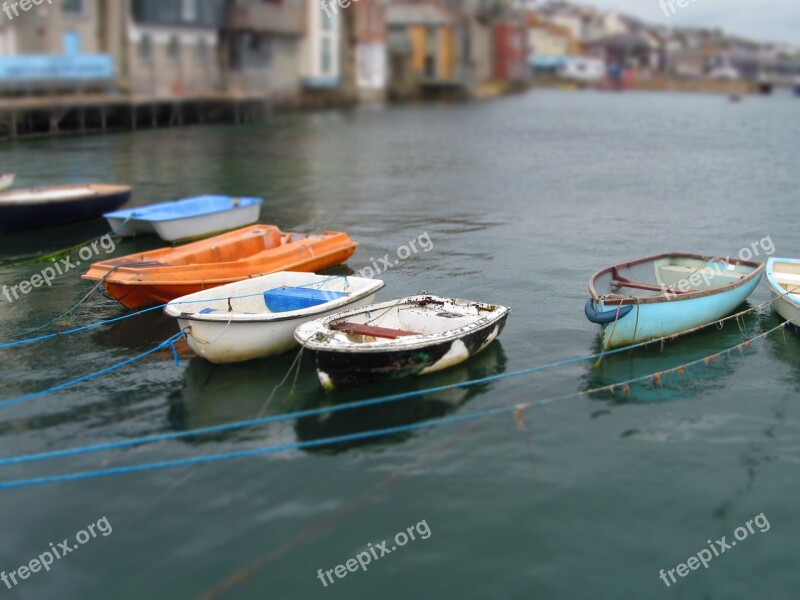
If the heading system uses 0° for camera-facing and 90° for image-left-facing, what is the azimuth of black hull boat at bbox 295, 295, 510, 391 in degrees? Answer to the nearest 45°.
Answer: approximately 45°

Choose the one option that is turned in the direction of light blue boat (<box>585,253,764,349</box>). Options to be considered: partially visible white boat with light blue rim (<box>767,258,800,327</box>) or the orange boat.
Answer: the partially visible white boat with light blue rim

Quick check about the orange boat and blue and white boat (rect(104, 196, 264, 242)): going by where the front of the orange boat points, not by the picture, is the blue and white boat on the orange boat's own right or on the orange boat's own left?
on the orange boat's own right

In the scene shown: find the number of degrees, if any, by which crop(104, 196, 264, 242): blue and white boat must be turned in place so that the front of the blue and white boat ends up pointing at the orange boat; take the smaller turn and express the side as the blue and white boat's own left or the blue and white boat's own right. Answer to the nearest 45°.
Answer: approximately 45° to the blue and white boat's own left

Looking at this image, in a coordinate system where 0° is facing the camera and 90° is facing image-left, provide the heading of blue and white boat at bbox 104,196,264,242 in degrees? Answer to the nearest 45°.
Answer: approximately 45°

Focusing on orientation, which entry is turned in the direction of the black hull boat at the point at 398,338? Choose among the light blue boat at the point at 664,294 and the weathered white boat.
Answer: the light blue boat

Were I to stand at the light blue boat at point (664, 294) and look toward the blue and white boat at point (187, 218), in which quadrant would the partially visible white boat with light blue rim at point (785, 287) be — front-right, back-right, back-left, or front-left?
back-right

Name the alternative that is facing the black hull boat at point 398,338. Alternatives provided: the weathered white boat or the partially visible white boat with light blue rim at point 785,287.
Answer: the partially visible white boat with light blue rim

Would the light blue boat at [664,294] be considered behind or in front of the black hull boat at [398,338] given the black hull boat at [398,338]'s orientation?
behind

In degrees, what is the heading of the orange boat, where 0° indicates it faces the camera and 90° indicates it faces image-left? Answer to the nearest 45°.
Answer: approximately 45°
